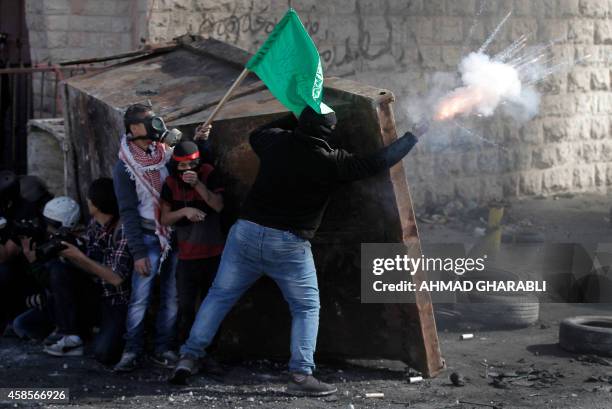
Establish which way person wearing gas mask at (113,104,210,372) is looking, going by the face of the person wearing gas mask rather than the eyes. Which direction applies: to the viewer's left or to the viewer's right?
to the viewer's right

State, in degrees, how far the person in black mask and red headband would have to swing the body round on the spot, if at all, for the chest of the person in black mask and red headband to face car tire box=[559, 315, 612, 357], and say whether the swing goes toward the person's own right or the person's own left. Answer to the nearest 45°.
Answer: approximately 90° to the person's own left

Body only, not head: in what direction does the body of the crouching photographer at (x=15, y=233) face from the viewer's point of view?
to the viewer's right

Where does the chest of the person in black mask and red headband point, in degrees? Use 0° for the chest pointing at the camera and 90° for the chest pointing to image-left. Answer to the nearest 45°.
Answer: approximately 0°

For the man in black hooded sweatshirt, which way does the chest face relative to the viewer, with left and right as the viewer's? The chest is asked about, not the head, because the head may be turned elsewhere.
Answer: facing away from the viewer and to the right of the viewer

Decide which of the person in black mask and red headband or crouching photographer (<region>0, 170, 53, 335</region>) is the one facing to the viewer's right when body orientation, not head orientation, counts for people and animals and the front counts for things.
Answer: the crouching photographer

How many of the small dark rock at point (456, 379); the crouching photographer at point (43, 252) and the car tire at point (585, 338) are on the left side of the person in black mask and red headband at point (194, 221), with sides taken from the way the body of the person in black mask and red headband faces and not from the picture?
2

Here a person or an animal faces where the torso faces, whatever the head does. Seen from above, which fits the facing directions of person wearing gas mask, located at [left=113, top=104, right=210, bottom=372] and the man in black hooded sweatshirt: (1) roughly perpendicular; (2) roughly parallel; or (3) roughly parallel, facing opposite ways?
roughly perpendicular

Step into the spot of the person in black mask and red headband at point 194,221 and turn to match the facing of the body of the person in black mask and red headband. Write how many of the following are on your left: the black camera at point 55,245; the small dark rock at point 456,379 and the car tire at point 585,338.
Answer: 2
